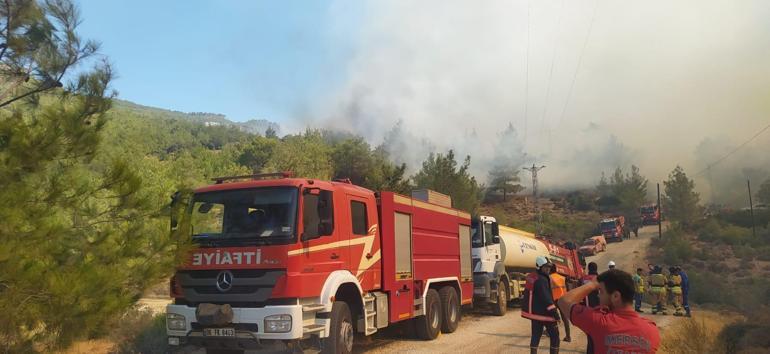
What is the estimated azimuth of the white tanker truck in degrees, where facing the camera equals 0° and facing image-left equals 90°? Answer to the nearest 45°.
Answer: approximately 45°

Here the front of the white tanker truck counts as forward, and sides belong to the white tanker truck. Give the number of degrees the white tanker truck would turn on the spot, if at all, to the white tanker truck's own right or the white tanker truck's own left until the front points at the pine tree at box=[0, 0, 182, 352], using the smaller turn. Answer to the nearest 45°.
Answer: approximately 45° to the white tanker truck's own left

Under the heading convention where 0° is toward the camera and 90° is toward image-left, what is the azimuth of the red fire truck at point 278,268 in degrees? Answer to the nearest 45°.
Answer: approximately 45°

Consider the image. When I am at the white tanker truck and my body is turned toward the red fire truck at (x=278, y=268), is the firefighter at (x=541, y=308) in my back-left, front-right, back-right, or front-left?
front-left

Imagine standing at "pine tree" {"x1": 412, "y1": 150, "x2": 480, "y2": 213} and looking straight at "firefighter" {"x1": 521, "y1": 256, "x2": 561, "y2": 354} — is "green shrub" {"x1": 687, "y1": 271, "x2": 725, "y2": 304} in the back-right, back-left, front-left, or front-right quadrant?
front-left

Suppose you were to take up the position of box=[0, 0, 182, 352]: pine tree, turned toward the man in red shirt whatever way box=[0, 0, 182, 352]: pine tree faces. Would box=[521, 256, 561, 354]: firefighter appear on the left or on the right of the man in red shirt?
left

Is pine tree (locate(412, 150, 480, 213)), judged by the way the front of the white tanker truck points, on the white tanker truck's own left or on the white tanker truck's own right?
on the white tanker truck's own right

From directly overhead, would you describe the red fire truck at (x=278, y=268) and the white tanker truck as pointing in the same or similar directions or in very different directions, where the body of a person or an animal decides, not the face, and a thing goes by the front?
same or similar directions

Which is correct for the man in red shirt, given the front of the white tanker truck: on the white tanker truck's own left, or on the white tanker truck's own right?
on the white tanker truck's own left

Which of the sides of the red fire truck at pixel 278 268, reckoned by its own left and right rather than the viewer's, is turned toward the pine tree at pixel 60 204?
front
